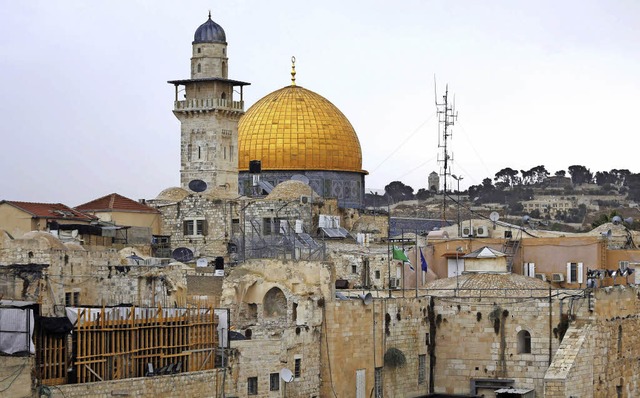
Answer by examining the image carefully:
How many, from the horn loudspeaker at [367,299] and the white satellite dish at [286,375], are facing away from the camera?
0

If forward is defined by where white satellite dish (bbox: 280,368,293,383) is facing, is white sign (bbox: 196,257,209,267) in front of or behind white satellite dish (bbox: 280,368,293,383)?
behind

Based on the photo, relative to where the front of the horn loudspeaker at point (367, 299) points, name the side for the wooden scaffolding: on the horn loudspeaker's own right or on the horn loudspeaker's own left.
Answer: on the horn loudspeaker's own right

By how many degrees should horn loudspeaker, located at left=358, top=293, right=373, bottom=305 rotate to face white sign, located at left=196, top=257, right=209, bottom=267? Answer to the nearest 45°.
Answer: approximately 180°

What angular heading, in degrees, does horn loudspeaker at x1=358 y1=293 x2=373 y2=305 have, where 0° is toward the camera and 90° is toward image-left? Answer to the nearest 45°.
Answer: approximately 315°

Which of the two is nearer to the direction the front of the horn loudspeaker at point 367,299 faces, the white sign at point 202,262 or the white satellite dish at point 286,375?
the white satellite dish

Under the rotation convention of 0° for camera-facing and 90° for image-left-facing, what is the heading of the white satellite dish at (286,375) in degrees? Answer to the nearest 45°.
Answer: approximately 315°
